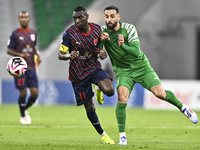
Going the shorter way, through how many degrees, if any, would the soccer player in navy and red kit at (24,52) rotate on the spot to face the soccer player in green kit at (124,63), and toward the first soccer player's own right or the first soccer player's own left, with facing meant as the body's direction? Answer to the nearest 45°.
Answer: approximately 45° to the first soccer player's own left

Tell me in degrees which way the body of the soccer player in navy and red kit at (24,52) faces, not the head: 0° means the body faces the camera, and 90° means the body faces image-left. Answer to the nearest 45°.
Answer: approximately 0°

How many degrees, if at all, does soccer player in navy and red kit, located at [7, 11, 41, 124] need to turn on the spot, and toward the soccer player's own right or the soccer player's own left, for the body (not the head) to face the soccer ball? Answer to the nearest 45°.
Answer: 0° — they already face it
